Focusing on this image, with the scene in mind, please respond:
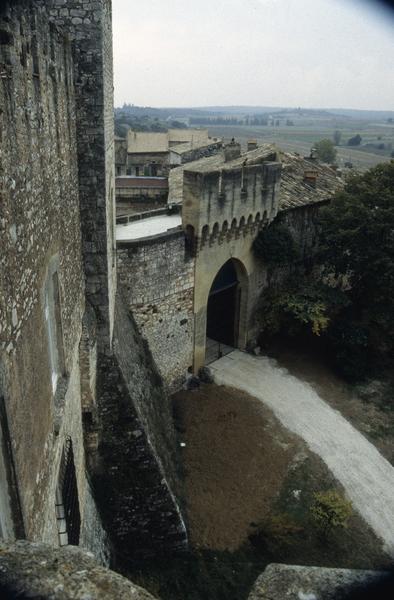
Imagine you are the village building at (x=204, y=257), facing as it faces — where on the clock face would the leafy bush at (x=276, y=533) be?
The leafy bush is roughly at 1 o'clock from the village building.

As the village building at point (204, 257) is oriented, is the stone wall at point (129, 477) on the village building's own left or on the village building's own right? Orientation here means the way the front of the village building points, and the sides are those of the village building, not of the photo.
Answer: on the village building's own right

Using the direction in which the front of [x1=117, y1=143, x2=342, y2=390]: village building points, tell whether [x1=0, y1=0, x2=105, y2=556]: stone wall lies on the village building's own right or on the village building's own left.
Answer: on the village building's own right

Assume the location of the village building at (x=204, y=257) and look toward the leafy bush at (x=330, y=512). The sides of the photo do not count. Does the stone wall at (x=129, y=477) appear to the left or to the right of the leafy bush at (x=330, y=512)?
right

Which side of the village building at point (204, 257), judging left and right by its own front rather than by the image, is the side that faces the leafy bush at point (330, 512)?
front

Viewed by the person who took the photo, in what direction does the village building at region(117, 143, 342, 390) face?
facing the viewer and to the right of the viewer

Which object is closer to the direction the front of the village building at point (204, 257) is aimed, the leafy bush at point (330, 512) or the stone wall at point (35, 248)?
the leafy bush
